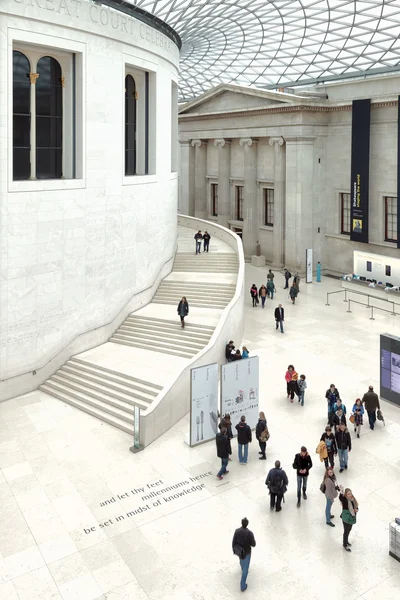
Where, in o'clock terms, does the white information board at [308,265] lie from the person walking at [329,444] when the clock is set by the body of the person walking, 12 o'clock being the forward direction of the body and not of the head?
The white information board is roughly at 6 o'clock from the person walking.

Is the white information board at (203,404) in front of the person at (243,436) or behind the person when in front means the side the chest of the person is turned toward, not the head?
in front

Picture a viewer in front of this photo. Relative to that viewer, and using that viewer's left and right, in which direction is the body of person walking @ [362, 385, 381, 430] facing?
facing away from the viewer

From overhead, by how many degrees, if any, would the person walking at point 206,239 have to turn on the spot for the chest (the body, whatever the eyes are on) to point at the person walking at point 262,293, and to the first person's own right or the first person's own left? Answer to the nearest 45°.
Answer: approximately 45° to the first person's own left

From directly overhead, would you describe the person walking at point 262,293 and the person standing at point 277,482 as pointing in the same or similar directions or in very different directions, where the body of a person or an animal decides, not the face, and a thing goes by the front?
very different directions

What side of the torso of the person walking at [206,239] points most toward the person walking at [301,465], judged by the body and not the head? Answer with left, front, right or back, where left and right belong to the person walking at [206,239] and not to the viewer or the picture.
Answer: front

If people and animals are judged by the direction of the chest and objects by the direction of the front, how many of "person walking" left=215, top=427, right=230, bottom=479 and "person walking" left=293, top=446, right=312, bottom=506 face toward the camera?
1

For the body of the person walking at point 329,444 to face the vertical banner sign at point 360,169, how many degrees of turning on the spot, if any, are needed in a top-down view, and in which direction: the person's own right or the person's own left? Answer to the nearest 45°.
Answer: approximately 180°

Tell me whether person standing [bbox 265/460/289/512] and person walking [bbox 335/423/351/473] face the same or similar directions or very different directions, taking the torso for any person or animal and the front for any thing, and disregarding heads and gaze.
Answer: very different directions

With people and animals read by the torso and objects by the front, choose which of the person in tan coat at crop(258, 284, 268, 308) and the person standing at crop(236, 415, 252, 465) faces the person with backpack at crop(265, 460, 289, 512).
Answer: the person in tan coat at crop(258, 284, 268, 308)
